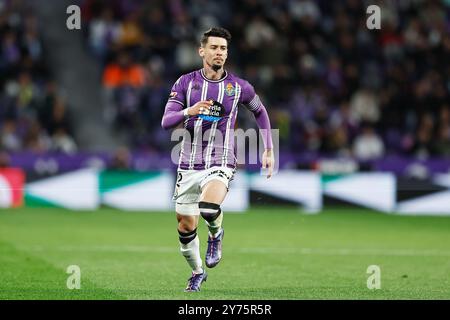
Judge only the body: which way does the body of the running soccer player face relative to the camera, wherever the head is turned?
toward the camera

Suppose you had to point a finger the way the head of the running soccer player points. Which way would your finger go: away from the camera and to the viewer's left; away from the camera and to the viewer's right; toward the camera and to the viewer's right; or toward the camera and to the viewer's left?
toward the camera and to the viewer's right

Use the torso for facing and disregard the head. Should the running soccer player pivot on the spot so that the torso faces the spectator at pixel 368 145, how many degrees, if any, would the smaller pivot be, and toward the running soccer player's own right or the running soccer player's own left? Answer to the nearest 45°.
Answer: approximately 180°
